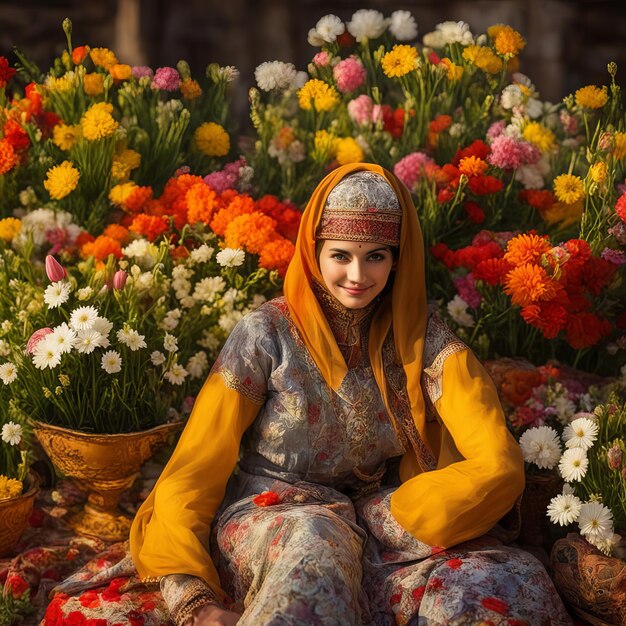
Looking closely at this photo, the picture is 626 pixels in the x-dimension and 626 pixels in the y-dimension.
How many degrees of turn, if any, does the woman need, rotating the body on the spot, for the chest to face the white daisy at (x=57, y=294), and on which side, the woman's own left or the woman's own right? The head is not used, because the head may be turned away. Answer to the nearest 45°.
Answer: approximately 135° to the woman's own right

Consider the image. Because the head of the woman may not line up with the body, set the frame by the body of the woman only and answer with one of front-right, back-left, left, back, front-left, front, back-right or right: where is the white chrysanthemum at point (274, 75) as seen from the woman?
back

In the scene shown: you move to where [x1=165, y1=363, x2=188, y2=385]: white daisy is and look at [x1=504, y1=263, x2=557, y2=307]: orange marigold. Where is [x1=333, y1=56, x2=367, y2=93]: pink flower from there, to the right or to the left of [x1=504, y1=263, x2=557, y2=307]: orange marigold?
left

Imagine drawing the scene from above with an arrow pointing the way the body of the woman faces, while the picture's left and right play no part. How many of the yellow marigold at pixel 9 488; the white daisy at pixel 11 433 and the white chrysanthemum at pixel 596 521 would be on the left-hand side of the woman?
1

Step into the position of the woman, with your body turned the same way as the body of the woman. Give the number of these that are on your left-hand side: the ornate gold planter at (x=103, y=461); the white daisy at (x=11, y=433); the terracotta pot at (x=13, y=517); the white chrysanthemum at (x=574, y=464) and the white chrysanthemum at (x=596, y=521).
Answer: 2

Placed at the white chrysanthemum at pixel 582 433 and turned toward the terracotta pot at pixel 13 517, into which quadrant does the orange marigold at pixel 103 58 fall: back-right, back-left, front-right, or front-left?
front-right

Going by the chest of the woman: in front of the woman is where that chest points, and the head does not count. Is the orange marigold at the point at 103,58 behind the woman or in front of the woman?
behind

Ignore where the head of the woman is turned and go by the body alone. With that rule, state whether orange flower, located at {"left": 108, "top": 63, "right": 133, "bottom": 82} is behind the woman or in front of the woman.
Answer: behind

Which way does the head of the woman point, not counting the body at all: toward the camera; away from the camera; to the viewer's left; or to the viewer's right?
toward the camera

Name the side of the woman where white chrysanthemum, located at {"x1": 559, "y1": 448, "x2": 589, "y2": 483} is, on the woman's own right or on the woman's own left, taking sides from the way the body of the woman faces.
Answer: on the woman's own left

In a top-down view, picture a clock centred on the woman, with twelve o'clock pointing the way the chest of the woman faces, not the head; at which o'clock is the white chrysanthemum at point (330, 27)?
The white chrysanthemum is roughly at 6 o'clock from the woman.

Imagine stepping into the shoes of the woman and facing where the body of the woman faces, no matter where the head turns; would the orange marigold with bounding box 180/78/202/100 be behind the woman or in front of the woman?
behind

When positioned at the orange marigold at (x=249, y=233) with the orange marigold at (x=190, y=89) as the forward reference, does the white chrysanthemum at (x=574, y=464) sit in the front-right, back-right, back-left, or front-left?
back-right

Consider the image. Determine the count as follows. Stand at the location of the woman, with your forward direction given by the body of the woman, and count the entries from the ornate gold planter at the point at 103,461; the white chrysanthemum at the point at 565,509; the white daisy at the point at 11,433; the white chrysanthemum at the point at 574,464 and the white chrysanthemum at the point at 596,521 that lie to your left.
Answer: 3

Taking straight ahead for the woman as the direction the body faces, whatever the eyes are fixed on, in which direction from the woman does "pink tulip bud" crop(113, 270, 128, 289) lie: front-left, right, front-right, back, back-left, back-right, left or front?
back-right

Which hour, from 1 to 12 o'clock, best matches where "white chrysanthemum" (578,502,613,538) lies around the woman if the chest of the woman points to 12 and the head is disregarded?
The white chrysanthemum is roughly at 9 o'clock from the woman.

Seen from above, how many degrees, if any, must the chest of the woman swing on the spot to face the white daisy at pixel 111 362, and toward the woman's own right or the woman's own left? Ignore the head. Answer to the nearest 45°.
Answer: approximately 135° to the woman's own right

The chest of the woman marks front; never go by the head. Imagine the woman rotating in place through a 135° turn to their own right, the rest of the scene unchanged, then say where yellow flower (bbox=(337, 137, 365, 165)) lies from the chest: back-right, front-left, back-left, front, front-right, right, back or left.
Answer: front-right

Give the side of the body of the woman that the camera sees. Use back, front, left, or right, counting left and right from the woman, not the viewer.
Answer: front

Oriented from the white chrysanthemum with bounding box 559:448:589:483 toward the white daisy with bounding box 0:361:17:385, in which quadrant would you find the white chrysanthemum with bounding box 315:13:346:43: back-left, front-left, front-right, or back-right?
front-right

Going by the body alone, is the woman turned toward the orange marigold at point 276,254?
no
